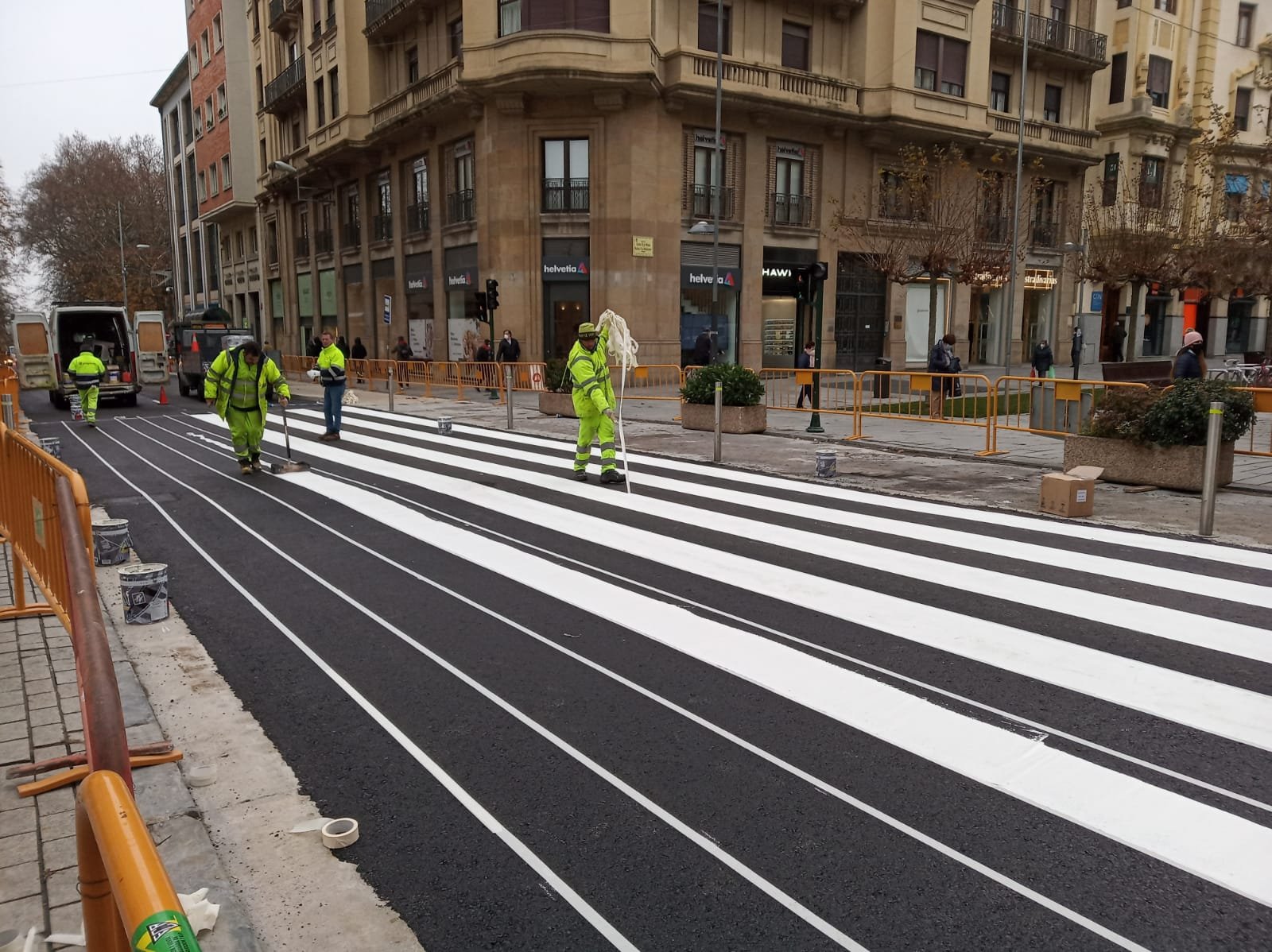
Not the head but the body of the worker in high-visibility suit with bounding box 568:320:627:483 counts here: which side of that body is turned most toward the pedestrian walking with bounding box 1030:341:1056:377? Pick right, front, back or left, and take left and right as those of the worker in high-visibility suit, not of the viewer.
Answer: left

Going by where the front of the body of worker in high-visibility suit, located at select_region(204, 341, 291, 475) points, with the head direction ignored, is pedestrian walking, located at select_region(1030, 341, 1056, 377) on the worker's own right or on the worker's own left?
on the worker's own left

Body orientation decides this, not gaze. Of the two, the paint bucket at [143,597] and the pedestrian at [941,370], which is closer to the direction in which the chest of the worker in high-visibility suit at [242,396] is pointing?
the paint bucket

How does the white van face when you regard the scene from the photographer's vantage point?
facing away from the viewer

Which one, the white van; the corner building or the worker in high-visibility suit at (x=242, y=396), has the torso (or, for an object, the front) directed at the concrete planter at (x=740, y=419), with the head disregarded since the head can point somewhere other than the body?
the corner building

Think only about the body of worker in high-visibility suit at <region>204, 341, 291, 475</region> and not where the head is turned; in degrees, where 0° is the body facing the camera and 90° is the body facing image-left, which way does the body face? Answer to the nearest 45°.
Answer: approximately 0°
